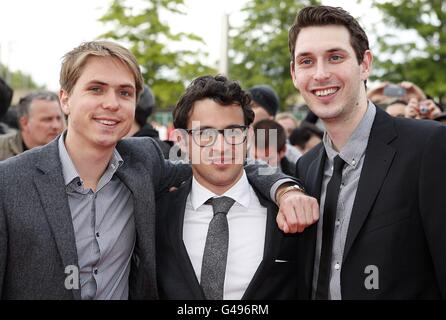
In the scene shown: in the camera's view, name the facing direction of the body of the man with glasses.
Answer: toward the camera

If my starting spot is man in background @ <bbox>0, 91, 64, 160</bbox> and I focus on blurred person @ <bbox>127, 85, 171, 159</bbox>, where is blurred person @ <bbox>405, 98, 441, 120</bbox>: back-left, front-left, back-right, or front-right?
front-left

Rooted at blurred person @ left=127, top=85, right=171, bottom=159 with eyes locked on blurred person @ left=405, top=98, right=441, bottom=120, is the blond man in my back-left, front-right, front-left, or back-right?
back-right

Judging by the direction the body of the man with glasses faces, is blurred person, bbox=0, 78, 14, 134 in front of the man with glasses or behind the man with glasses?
behind

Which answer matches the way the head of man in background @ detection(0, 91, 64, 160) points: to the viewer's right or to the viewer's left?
to the viewer's right

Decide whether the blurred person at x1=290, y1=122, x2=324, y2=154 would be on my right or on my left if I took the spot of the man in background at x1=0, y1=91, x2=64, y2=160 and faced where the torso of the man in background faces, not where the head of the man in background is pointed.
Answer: on my left

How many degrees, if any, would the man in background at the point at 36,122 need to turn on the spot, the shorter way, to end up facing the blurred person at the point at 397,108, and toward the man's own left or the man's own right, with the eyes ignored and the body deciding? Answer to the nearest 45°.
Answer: approximately 45° to the man's own left

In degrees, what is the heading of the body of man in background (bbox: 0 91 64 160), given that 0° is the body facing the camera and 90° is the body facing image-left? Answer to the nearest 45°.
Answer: approximately 315°

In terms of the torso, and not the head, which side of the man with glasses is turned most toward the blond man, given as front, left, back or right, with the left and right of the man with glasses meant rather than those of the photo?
right

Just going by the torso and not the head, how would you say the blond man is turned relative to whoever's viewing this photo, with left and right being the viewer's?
facing the viewer and to the right of the viewer

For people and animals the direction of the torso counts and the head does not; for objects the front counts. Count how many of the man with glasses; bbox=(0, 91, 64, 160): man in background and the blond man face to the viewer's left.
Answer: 0

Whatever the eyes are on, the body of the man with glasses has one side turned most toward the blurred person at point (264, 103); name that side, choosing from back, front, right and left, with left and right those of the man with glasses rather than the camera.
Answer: back

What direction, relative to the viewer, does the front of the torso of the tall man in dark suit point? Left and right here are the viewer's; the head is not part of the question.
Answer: facing the viewer and to the left of the viewer
